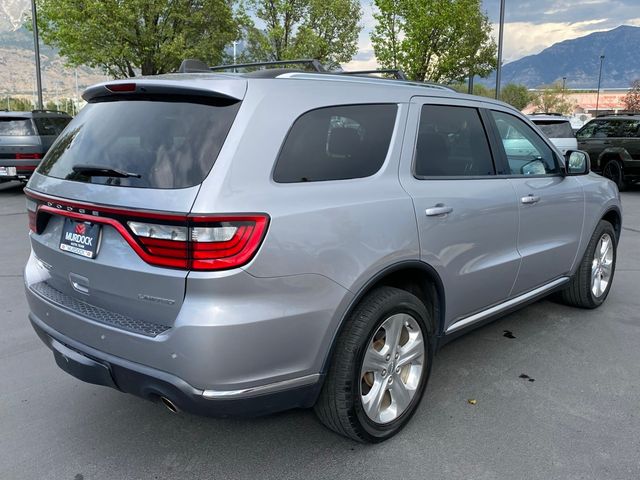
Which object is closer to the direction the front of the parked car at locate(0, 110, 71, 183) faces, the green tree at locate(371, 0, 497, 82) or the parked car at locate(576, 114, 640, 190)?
the green tree

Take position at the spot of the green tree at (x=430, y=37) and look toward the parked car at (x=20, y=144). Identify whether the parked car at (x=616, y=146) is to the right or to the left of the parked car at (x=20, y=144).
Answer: left

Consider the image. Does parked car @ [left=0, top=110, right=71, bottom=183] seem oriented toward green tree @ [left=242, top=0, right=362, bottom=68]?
yes

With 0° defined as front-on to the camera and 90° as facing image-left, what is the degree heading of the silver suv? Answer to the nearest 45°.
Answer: approximately 225°

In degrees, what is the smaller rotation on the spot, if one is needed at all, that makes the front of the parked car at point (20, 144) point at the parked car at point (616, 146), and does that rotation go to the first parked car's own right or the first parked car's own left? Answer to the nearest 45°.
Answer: approximately 45° to the first parked car's own right

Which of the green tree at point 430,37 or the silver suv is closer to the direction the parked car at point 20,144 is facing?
the green tree

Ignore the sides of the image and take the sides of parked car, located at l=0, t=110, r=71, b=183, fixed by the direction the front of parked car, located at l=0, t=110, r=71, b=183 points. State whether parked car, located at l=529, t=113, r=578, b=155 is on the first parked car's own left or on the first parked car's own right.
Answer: on the first parked car's own right

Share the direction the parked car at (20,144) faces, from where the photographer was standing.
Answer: facing away from the viewer and to the right of the viewer

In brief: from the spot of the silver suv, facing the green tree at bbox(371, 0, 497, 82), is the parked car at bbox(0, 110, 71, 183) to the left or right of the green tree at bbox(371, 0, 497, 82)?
left
